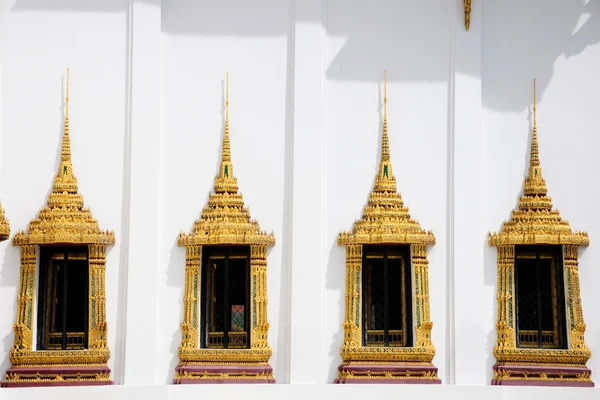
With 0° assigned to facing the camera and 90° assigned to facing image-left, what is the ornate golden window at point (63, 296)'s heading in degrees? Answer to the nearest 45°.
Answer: approximately 0°

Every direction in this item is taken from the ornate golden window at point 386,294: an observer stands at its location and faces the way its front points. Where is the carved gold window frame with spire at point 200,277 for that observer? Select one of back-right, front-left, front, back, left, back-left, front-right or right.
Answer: right

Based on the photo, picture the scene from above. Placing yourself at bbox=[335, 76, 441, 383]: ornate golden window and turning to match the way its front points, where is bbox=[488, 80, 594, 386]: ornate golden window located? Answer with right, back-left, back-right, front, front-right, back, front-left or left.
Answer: left

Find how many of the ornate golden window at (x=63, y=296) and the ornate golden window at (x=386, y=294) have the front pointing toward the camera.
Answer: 2

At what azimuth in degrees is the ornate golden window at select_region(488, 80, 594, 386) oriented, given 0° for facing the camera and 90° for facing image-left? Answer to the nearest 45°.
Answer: approximately 0°

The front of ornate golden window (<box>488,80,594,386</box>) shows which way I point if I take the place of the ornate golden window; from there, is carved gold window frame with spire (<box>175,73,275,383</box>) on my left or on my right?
on my right

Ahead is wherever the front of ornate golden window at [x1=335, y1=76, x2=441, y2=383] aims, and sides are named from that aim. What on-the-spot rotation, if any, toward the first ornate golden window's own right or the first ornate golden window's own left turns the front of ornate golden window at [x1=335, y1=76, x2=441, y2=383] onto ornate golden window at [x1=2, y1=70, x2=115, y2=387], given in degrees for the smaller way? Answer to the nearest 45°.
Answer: approximately 90° to the first ornate golden window's own right

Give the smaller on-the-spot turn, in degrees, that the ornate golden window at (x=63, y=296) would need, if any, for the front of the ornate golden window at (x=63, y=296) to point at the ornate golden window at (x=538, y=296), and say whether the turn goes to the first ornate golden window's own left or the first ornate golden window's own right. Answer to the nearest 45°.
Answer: approximately 90° to the first ornate golden window's own left

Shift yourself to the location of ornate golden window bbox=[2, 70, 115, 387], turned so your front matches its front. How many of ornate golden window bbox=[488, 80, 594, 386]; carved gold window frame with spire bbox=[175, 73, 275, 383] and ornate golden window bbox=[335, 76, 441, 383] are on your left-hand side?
3

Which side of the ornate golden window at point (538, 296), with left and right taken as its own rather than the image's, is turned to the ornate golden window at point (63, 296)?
right

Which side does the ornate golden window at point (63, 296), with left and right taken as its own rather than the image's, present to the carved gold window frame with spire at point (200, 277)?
left

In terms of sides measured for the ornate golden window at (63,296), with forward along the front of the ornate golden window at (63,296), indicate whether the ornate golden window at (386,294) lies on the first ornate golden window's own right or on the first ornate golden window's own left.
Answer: on the first ornate golden window's own left
